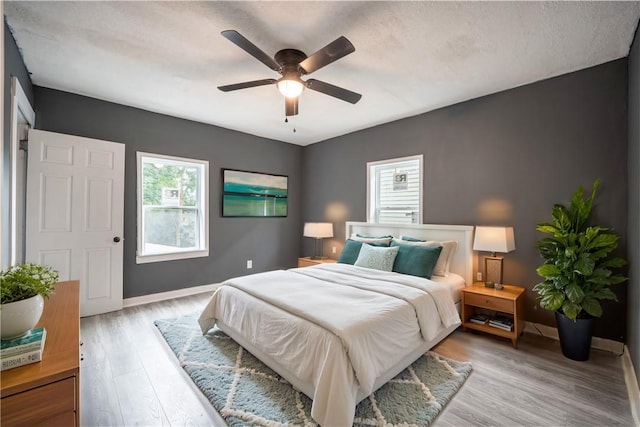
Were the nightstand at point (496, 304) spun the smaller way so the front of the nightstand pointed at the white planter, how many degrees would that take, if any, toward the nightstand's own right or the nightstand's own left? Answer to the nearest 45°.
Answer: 0° — it already faces it

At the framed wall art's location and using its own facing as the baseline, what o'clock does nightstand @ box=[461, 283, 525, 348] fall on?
The nightstand is roughly at 12 o'clock from the framed wall art.

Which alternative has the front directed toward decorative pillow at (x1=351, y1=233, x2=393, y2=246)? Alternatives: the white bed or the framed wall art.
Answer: the framed wall art

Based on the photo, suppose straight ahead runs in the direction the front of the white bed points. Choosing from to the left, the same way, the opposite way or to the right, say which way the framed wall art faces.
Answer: to the left

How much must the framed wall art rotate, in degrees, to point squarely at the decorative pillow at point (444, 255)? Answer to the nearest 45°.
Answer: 0° — it already faces it

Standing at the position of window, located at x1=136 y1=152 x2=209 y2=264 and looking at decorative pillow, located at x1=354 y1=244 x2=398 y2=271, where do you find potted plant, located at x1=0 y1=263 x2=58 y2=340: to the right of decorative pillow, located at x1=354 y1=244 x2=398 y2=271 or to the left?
right

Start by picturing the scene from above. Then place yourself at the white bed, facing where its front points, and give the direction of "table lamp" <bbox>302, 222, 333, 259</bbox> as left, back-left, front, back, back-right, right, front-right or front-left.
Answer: back-right

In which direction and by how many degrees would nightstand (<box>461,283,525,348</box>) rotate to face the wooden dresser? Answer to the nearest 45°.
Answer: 0° — it already faces it

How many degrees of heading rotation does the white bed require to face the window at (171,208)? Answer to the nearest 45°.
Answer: approximately 90° to its right

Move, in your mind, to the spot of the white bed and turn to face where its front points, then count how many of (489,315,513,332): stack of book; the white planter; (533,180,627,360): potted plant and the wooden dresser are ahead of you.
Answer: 2

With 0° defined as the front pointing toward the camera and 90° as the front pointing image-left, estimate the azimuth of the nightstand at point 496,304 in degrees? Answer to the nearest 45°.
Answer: approximately 45°

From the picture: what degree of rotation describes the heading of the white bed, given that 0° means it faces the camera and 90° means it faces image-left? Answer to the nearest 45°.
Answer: approximately 45°
